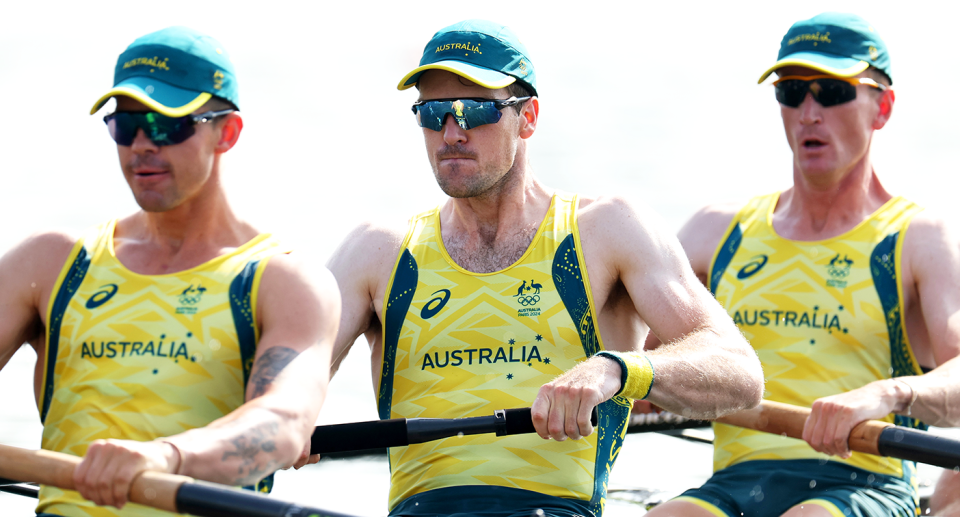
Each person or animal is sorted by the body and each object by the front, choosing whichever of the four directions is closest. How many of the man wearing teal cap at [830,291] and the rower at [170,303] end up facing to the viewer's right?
0

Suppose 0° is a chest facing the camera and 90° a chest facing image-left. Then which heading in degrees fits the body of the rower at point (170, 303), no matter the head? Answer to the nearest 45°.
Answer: approximately 45°

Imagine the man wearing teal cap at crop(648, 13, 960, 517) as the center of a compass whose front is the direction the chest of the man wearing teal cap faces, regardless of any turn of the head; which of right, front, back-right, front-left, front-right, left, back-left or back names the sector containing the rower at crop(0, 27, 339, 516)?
front

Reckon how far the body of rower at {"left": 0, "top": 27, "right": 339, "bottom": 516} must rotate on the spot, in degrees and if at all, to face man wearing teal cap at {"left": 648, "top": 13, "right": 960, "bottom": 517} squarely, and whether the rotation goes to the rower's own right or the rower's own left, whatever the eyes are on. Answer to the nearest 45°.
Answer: approximately 135° to the rower's own left

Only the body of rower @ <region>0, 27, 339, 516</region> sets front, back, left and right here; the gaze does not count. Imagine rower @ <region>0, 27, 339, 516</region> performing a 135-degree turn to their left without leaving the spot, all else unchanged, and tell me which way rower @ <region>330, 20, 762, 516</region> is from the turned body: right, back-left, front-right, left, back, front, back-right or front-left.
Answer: front

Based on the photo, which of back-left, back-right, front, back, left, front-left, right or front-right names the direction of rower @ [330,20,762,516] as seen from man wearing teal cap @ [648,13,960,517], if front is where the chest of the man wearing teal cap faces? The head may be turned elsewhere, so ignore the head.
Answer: front

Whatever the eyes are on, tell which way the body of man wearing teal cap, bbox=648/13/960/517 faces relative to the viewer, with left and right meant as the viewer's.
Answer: facing the viewer and to the left of the viewer

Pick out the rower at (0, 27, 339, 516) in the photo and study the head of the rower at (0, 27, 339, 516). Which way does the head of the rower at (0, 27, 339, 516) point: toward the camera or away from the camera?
toward the camera
